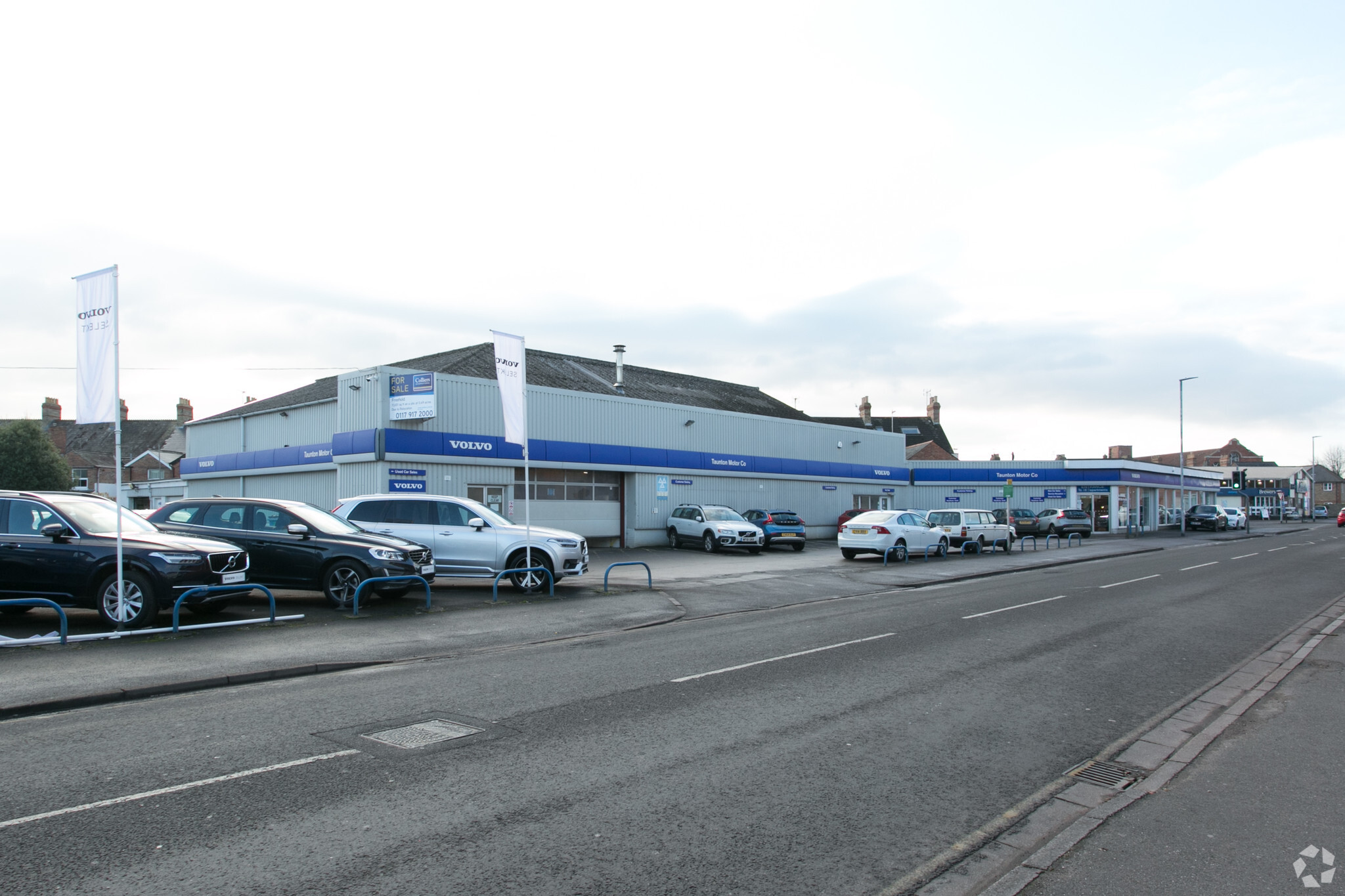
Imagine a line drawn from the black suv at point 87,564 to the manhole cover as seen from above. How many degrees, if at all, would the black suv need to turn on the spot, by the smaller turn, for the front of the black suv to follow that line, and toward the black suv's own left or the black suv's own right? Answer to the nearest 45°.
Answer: approximately 45° to the black suv's own right

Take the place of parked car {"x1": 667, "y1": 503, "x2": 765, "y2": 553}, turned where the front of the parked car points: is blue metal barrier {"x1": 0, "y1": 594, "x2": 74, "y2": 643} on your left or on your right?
on your right

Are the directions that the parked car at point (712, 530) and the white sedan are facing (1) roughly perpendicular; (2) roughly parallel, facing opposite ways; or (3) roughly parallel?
roughly perpendicular

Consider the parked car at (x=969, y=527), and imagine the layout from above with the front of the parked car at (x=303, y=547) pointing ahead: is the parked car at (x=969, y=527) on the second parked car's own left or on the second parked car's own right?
on the second parked car's own left

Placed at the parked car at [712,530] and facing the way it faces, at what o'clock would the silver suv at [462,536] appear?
The silver suv is roughly at 2 o'clock from the parked car.

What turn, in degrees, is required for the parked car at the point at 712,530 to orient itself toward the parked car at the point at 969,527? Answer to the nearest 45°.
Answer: approximately 45° to its left

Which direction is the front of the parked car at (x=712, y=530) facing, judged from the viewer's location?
facing the viewer and to the right of the viewer

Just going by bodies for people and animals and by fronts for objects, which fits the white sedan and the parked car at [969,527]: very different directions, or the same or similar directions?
same or similar directions

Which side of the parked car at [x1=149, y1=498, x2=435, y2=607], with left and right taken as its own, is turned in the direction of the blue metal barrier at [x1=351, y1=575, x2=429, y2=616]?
front

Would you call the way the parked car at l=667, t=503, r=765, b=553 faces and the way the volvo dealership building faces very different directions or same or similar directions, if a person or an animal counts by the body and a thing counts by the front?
same or similar directions
